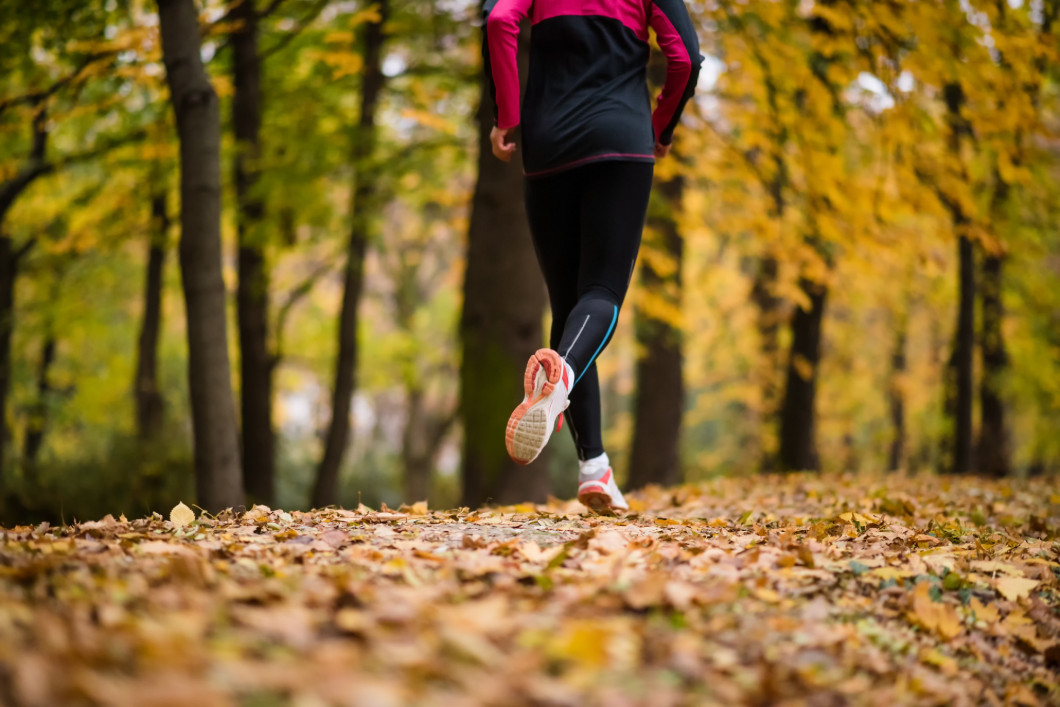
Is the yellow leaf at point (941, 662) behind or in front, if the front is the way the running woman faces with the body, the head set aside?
behind

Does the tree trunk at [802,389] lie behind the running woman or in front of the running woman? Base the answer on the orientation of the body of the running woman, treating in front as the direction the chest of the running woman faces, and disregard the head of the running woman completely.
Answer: in front

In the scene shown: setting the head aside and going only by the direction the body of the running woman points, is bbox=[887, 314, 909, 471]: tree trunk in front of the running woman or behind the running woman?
in front

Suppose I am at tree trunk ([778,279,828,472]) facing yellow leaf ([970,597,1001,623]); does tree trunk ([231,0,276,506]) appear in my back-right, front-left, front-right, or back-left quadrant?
front-right

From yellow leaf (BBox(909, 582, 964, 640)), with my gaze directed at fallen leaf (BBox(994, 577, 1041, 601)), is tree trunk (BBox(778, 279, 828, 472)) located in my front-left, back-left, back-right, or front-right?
front-left

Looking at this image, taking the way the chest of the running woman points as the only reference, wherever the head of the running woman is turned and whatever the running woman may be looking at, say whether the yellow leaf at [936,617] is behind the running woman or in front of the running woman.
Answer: behind

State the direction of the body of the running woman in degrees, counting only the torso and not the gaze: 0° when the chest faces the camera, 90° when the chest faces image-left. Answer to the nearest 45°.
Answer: approximately 180°

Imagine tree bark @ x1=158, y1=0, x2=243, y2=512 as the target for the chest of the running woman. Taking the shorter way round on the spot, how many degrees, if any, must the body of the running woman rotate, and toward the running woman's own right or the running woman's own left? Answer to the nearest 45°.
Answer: approximately 45° to the running woman's own left

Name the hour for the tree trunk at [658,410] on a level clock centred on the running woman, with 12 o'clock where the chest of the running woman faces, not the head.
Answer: The tree trunk is roughly at 12 o'clock from the running woman.

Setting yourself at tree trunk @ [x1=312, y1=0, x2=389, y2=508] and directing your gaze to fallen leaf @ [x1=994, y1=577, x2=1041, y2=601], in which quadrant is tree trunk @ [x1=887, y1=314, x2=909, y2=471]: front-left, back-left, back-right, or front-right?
back-left

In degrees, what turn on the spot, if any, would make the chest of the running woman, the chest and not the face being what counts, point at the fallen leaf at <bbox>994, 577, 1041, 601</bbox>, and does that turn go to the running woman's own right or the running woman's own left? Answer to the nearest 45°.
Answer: approximately 135° to the running woman's own right
